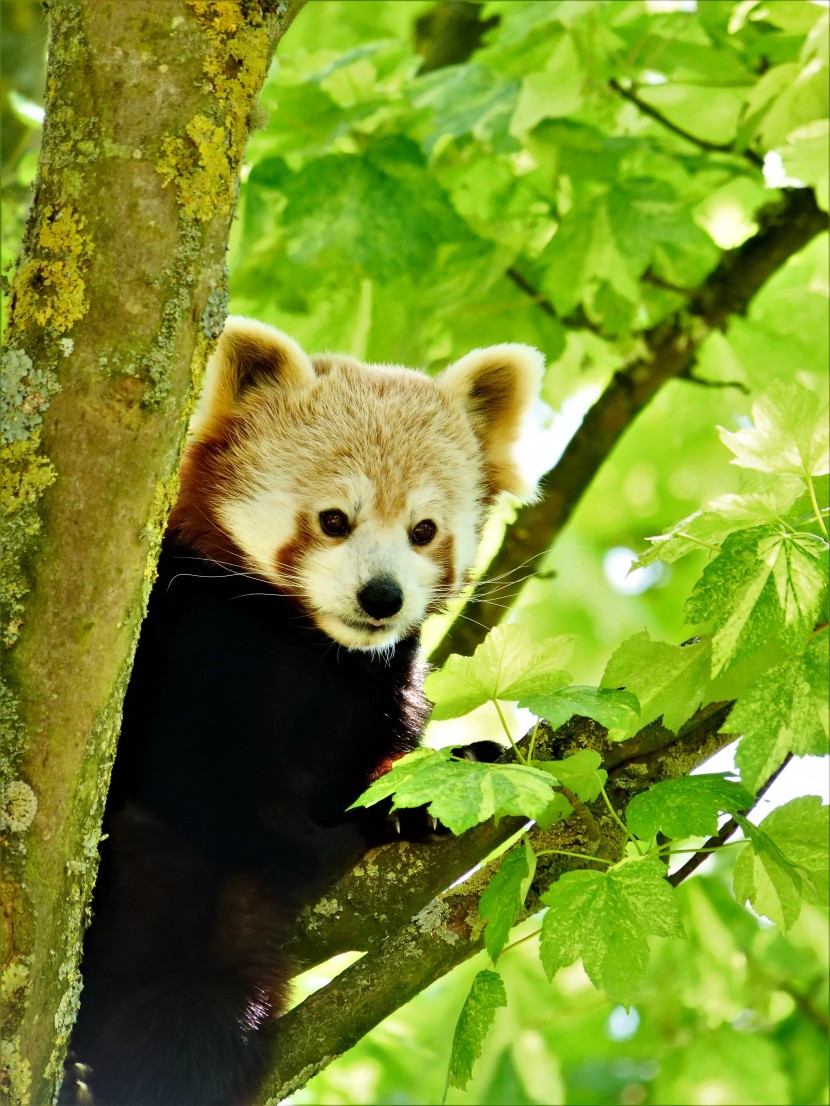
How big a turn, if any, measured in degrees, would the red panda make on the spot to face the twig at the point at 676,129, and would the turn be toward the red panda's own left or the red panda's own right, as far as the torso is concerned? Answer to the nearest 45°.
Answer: approximately 90° to the red panda's own left

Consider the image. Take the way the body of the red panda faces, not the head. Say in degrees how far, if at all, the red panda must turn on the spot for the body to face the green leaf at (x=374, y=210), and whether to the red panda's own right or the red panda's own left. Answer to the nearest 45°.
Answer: approximately 135° to the red panda's own left

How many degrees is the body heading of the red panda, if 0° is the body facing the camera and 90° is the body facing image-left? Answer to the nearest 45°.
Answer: approximately 315°

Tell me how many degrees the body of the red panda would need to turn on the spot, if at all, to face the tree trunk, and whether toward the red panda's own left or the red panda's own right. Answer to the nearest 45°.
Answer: approximately 45° to the red panda's own right

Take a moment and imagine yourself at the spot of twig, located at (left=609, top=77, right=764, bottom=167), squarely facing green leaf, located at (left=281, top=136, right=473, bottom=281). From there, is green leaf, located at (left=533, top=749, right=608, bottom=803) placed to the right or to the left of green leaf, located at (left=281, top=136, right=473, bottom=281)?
left
